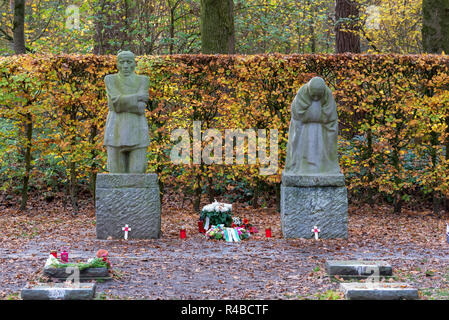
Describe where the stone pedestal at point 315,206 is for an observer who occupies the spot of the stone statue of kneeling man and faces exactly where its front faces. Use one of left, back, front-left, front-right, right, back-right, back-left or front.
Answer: left

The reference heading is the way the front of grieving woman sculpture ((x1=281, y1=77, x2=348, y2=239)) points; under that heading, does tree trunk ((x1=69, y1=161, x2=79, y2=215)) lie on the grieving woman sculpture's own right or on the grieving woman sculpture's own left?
on the grieving woman sculpture's own right

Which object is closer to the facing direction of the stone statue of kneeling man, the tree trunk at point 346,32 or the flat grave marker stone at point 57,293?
the flat grave marker stone

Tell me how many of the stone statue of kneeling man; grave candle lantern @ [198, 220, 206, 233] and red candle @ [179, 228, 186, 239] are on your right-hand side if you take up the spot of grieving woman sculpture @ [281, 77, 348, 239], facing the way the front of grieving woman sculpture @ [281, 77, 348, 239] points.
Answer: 3

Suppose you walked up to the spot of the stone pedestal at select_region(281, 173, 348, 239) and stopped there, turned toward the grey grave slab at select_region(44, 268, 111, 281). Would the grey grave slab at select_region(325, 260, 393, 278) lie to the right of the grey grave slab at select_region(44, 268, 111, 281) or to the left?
left

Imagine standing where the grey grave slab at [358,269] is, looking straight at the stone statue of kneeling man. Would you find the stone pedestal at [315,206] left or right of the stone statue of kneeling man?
right

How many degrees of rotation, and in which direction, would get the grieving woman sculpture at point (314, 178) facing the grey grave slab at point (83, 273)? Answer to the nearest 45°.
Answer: approximately 45° to its right

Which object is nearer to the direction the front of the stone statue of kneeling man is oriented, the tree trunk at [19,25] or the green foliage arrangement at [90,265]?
the green foliage arrangement

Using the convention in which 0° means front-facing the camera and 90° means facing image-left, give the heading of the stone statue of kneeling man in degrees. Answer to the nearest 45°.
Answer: approximately 0°

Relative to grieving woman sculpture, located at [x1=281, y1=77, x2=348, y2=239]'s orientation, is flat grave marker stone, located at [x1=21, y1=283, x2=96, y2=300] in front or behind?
in front

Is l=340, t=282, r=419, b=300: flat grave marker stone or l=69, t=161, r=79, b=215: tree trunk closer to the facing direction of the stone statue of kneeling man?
the flat grave marker stone

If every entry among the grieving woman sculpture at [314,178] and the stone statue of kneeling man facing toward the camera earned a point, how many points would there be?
2

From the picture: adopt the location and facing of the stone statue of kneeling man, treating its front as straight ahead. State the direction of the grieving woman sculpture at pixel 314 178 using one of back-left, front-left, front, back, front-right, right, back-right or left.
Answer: left

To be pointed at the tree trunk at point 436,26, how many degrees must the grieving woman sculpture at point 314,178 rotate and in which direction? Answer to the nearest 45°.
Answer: approximately 135° to its left
